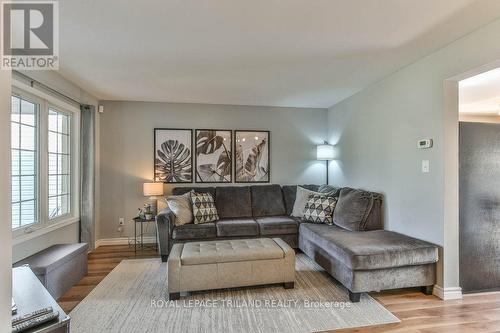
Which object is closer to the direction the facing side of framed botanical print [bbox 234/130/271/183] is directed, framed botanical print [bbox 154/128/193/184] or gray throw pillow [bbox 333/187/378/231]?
the gray throw pillow

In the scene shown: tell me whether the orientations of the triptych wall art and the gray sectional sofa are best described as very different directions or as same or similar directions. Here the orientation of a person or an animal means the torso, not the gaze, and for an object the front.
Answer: same or similar directions

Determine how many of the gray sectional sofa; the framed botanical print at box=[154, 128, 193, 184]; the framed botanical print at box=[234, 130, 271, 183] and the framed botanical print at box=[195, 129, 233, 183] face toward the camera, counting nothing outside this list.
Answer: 4

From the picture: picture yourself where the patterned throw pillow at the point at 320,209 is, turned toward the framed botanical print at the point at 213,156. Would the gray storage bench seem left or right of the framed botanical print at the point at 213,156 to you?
left

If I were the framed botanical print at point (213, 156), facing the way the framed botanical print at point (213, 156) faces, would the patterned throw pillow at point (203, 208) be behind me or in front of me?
in front

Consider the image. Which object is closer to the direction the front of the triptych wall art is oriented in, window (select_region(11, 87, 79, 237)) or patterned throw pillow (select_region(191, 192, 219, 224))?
the patterned throw pillow

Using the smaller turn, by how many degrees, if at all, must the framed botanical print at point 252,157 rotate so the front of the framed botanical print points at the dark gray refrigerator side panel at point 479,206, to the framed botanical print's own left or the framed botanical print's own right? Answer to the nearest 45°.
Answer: approximately 45° to the framed botanical print's own left

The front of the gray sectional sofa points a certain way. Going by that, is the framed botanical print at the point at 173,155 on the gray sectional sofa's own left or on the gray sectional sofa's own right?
on the gray sectional sofa's own right

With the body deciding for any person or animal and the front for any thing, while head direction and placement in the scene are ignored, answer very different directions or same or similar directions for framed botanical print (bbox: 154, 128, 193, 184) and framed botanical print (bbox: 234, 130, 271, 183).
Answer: same or similar directions

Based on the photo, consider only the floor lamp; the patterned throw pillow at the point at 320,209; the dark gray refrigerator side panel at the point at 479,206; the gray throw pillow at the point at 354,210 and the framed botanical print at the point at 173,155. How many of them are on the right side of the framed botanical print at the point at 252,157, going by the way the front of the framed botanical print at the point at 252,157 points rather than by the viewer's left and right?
1

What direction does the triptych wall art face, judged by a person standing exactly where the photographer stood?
facing the viewer

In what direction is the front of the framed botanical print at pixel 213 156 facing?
toward the camera

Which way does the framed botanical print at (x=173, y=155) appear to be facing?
toward the camera

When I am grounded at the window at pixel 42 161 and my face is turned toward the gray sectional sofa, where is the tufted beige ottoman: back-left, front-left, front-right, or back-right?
front-right

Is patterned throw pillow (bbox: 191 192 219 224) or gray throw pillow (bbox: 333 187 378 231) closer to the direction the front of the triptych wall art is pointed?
the patterned throw pillow

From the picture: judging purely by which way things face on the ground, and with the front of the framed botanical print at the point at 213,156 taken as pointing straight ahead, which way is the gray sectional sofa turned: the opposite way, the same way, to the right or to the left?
the same way

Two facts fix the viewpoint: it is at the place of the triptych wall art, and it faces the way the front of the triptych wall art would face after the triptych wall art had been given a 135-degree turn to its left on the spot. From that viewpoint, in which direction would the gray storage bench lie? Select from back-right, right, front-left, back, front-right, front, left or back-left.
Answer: back
